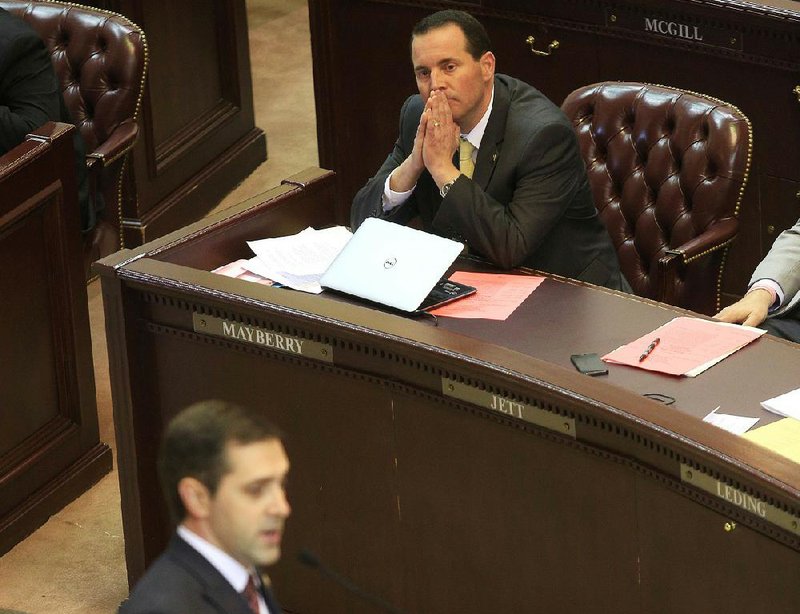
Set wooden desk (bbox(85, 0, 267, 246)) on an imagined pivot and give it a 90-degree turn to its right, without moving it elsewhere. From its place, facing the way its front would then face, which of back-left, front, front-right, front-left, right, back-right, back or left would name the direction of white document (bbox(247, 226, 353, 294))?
back-left

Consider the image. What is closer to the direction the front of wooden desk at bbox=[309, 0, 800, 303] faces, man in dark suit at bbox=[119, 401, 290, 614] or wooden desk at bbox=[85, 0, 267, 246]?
the man in dark suit

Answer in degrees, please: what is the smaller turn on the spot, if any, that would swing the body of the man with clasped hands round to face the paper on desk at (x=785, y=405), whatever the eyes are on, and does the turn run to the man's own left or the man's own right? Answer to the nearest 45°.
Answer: approximately 90° to the man's own left

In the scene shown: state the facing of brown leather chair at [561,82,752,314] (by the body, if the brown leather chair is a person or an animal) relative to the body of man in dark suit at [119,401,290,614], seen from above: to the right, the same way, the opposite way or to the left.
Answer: to the right

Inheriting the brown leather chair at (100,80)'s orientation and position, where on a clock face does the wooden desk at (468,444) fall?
The wooden desk is roughly at 10 o'clock from the brown leather chair.

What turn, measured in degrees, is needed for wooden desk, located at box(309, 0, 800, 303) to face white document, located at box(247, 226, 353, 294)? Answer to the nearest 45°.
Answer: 0° — it already faces it

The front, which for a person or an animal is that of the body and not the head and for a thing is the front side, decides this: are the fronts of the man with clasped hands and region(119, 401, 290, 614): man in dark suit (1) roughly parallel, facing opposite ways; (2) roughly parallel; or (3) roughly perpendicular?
roughly perpendicular

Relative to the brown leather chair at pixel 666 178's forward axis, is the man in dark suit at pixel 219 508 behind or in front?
in front

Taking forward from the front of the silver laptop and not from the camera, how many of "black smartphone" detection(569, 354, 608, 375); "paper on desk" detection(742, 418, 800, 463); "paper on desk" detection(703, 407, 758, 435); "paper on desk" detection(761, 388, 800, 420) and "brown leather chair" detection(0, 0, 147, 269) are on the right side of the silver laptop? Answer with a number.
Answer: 4

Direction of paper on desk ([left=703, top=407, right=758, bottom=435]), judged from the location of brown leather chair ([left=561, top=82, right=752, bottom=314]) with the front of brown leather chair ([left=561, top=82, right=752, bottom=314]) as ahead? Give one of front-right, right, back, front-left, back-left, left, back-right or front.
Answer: front-left
